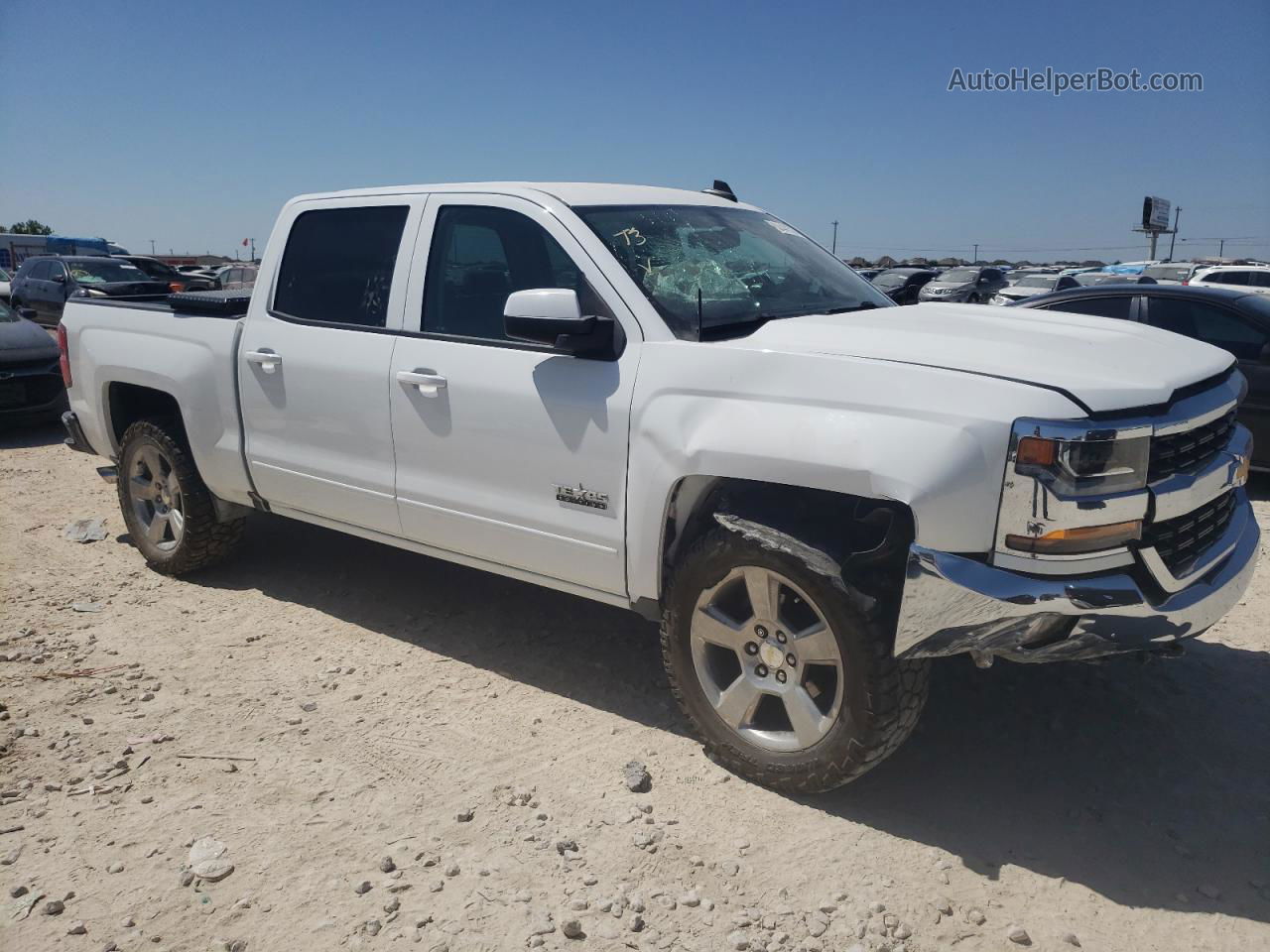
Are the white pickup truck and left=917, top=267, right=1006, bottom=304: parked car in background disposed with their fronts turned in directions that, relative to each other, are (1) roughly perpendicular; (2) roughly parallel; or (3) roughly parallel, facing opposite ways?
roughly perpendicular

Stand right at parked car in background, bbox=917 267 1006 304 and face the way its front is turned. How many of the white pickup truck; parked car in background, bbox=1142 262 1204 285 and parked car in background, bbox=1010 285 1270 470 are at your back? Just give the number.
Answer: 1

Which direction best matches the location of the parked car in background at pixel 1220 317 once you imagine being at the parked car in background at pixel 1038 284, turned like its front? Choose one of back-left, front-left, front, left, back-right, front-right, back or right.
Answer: front-left

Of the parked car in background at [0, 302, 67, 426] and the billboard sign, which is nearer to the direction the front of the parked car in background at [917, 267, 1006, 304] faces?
the parked car in background

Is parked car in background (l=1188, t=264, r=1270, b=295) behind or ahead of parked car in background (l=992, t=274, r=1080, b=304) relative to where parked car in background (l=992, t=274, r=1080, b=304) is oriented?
behind

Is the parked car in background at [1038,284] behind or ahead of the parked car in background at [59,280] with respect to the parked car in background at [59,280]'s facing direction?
ahead

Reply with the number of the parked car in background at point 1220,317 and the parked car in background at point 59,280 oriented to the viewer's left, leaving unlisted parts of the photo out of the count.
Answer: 0

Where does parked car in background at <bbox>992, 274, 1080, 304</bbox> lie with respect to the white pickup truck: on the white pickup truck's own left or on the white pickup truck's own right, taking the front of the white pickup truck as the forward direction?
on the white pickup truck's own left

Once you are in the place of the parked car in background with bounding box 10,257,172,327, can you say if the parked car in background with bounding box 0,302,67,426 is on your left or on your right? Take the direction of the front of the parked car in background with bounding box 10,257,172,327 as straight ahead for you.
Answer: on your right

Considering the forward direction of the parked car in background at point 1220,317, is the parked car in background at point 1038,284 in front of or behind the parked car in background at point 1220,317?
behind
